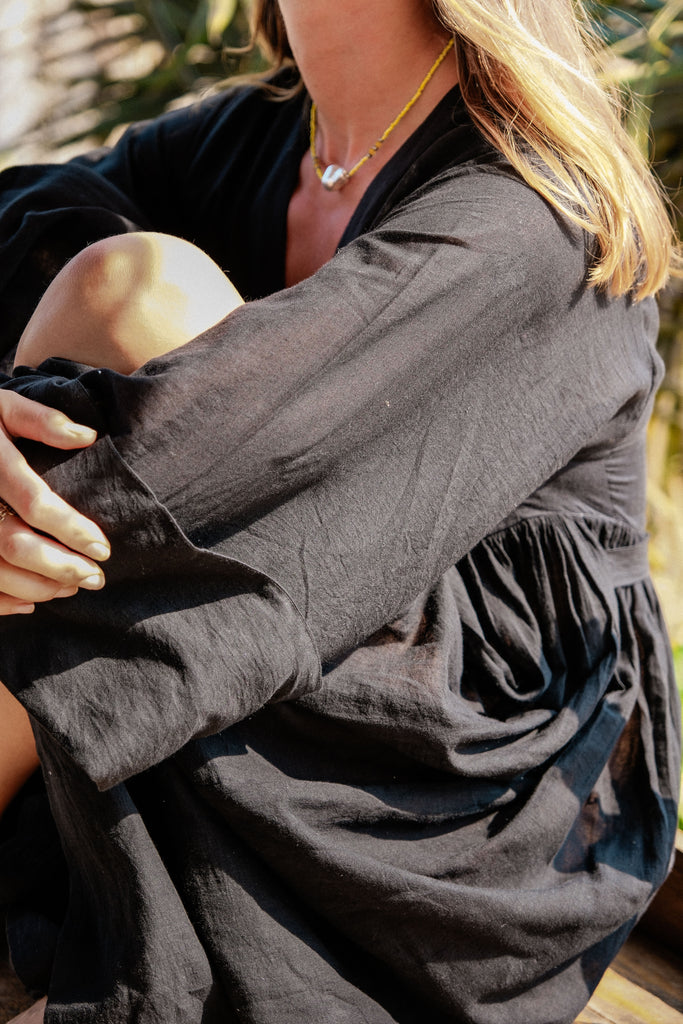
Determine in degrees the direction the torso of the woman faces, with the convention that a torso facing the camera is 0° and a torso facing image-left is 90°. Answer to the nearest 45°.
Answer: approximately 45°
